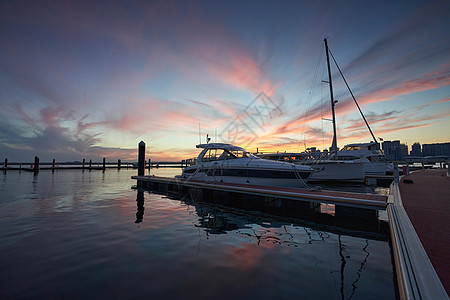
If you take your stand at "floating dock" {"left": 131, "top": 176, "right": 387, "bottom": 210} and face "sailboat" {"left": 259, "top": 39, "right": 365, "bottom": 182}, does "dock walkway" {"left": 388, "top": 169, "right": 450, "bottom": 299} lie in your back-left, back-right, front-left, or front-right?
back-right
